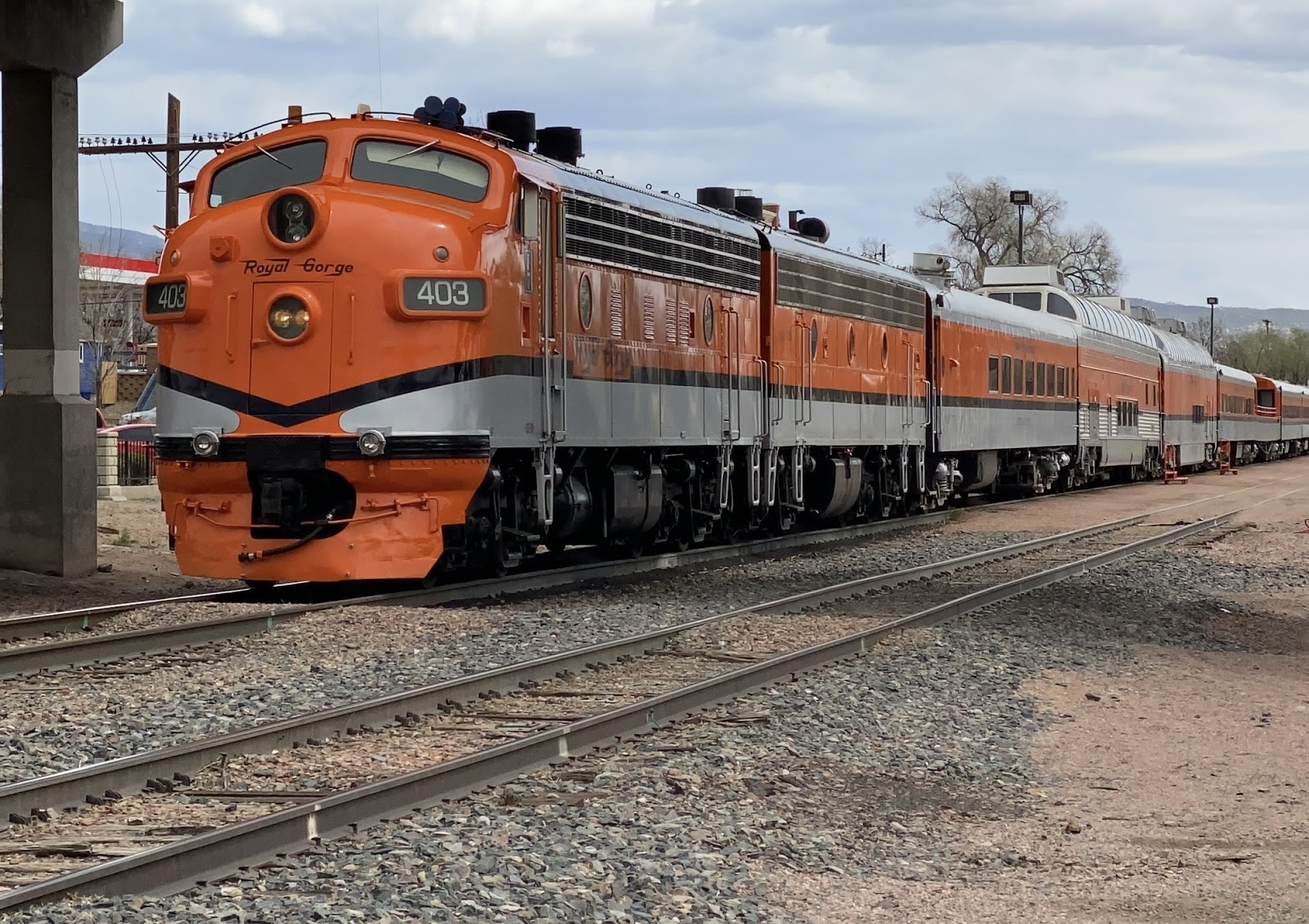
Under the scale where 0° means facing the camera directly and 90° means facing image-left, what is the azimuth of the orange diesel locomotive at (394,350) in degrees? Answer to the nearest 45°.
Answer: approximately 45°

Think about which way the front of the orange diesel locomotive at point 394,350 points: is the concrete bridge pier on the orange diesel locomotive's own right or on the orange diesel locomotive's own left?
on the orange diesel locomotive's own right

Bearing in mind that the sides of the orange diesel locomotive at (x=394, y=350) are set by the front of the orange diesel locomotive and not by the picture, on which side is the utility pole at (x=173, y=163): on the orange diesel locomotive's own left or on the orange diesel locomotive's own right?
on the orange diesel locomotive's own right

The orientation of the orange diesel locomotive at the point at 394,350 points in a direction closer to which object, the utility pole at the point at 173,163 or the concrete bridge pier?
the concrete bridge pier
